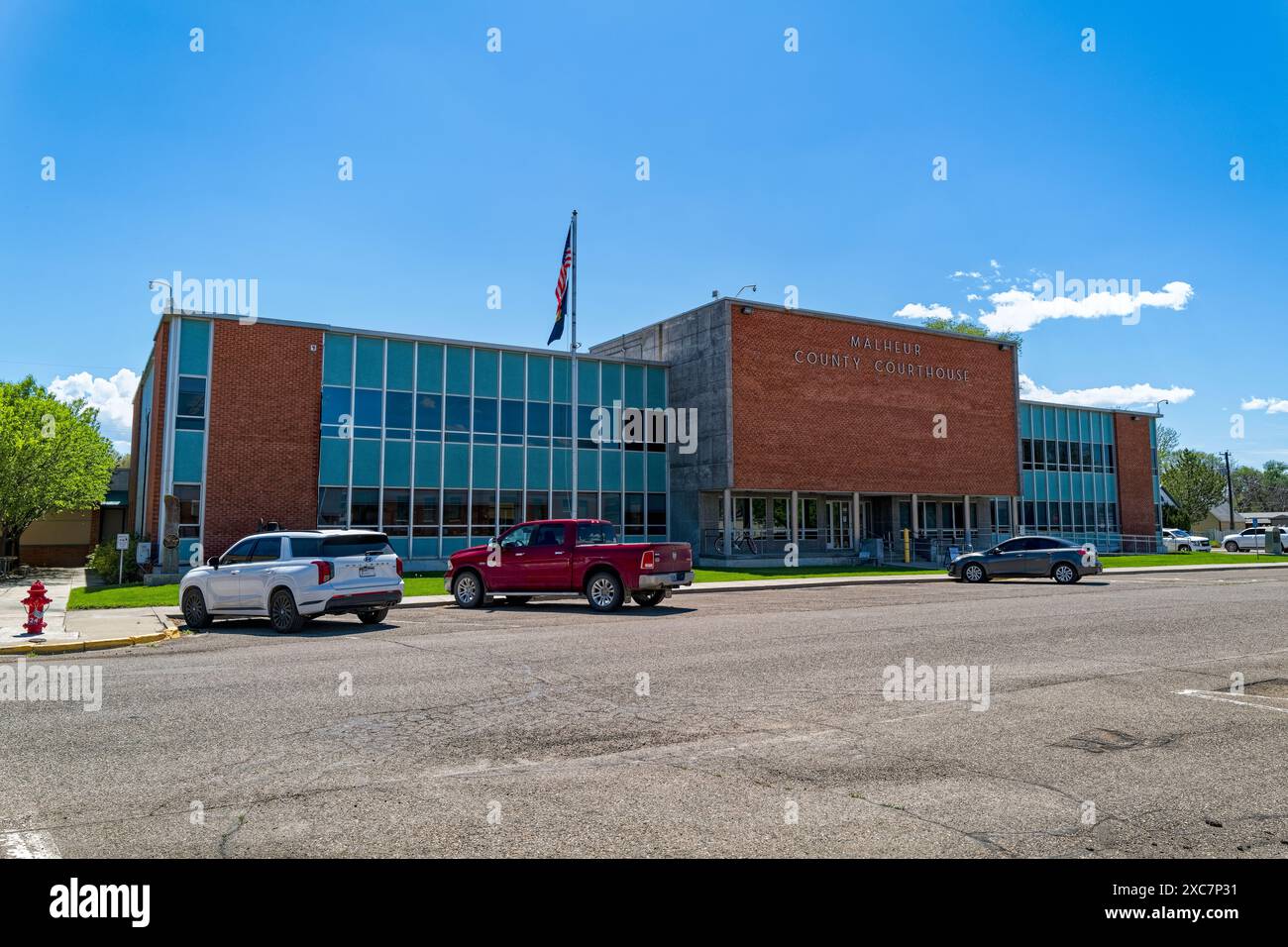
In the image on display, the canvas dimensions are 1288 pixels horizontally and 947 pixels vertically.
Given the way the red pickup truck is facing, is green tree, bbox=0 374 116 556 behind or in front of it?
in front

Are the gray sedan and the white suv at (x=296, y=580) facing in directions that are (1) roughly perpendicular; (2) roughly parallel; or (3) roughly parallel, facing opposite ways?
roughly parallel

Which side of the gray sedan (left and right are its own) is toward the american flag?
front

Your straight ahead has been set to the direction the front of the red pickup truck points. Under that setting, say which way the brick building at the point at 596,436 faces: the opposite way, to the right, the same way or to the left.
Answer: to the left

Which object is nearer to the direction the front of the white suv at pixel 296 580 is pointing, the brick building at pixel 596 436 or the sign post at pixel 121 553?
the sign post

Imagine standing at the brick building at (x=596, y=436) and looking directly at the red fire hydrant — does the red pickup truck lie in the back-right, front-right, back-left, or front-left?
front-left

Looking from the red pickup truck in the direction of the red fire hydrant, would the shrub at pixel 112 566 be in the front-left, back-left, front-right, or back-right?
front-right

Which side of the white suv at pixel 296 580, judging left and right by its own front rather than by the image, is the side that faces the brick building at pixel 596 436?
right

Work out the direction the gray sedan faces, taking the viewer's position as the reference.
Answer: facing to the left of the viewer

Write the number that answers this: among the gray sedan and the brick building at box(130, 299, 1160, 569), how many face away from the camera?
0

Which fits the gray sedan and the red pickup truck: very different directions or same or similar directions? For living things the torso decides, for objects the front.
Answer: same or similar directions

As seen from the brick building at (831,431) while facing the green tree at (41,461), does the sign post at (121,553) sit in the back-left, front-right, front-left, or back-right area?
front-left

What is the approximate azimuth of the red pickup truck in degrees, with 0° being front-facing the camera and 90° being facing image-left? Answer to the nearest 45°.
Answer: approximately 135°

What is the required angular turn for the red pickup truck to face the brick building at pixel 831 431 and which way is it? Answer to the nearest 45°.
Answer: approximately 90° to its right

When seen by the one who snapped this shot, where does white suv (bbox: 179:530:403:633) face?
facing away from the viewer and to the left of the viewer

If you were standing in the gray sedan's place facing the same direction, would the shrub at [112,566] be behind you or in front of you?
in front

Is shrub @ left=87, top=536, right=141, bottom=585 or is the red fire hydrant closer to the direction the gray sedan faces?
the shrub

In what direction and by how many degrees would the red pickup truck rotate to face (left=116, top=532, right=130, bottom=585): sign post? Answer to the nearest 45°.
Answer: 0° — it already faces it

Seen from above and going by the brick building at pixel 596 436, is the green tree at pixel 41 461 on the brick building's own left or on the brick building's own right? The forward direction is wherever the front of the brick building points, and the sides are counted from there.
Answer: on the brick building's own right

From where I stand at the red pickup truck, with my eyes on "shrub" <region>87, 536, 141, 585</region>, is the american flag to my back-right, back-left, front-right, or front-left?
front-right
